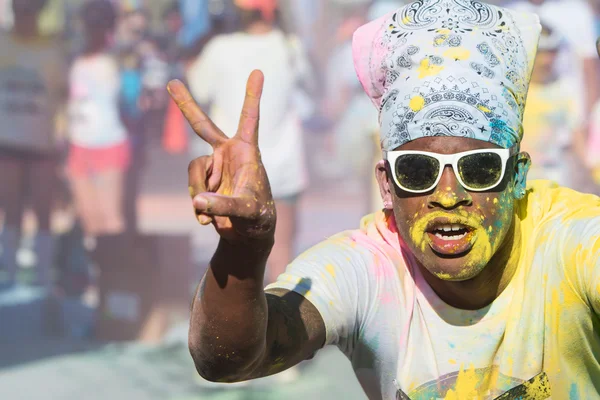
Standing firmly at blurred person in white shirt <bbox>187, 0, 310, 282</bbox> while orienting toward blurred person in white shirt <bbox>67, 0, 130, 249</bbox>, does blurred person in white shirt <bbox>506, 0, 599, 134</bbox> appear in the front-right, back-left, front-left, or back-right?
back-right

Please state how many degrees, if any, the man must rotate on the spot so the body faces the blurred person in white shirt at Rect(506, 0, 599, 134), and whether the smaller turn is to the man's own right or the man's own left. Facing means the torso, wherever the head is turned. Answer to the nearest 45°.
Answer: approximately 180°

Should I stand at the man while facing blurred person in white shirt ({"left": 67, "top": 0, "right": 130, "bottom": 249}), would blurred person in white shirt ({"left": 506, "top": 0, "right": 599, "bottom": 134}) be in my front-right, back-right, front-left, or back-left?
front-right

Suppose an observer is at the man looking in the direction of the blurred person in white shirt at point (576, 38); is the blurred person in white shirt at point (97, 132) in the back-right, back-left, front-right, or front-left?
front-left

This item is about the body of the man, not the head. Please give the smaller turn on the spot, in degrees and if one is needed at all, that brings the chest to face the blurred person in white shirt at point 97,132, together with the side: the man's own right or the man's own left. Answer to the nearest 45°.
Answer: approximately 135° to the man's own right

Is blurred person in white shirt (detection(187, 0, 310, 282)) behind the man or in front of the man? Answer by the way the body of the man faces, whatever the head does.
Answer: behind

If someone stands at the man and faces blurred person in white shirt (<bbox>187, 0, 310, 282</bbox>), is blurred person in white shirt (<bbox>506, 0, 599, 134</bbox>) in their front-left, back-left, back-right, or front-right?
front-right

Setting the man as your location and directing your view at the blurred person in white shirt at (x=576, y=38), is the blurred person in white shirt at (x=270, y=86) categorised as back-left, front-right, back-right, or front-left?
front-left

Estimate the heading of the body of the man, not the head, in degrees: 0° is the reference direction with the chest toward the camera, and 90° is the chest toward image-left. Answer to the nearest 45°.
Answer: approximately 0°
